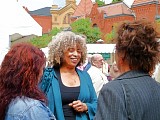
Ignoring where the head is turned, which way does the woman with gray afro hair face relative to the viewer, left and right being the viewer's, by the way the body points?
facing the viewer and to the right of the viewer

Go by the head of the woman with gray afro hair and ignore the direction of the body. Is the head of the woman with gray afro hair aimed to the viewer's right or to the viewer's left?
to the viewer's right
